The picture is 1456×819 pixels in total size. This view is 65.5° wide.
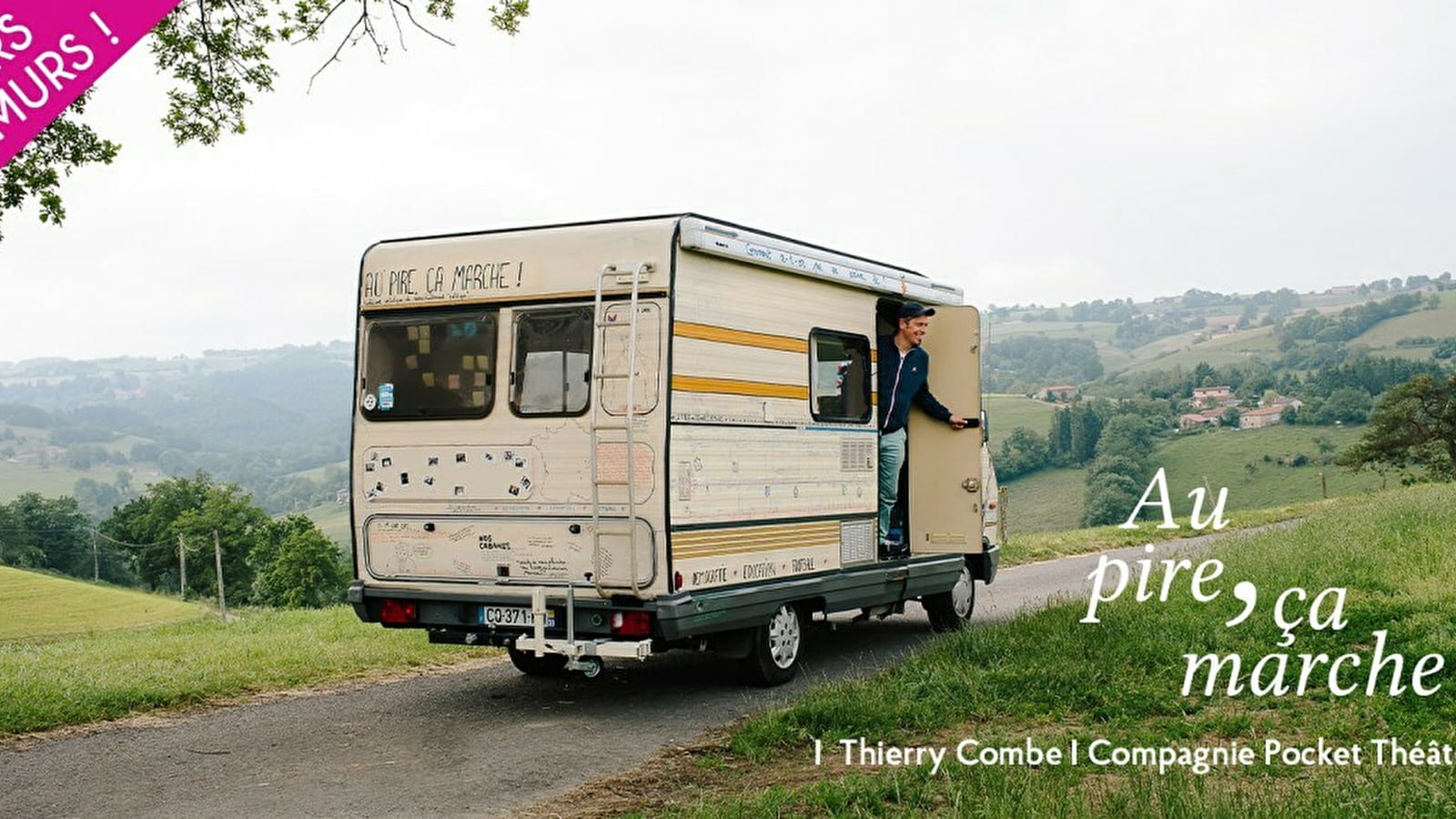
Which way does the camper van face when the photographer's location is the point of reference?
facing away from the viewer and to the right of the viewer
